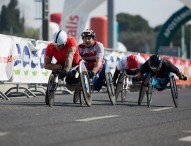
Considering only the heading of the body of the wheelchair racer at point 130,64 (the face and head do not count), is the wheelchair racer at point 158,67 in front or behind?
in front

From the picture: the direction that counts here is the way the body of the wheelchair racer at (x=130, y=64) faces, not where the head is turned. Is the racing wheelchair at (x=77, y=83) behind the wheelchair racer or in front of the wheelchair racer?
in front

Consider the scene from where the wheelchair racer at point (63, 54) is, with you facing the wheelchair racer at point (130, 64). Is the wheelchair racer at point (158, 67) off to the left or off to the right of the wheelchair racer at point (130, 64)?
right

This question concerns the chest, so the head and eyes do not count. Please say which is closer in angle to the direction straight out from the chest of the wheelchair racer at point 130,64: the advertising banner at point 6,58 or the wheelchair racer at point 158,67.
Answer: the wheelchair racer

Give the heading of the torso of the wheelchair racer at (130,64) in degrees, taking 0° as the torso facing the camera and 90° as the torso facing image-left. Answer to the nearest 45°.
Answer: approximately 0°

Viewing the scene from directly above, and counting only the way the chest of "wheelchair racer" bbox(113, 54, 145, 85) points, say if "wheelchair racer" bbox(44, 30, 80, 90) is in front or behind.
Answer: in front

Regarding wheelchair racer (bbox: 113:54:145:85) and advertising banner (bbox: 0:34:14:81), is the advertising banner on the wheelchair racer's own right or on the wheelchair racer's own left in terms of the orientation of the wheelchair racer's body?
on the wheelchair racer's own right
